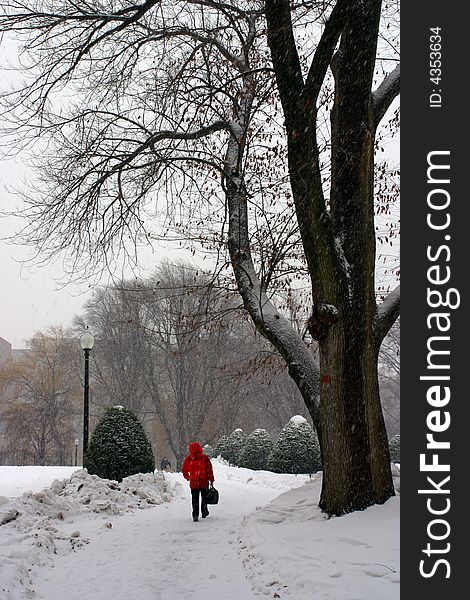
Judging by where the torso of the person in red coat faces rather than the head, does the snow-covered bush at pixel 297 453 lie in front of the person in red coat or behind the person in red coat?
in front

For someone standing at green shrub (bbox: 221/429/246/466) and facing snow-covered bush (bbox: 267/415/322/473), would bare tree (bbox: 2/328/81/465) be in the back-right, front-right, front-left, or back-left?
back-right

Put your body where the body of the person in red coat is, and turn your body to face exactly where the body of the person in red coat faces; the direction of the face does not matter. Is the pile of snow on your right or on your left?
on your left

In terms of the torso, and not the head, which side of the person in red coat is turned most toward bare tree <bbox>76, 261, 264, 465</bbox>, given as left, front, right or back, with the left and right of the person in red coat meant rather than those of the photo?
front

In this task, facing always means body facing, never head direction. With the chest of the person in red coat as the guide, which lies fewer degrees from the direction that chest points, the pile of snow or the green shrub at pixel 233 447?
the green shrub

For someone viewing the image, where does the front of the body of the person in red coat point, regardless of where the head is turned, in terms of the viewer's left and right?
facing away from the viewer

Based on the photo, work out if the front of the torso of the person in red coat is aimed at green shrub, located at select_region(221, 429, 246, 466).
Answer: yes

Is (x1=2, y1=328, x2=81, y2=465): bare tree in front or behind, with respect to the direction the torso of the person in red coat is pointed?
in front

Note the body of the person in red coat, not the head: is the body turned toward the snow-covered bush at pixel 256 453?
yes

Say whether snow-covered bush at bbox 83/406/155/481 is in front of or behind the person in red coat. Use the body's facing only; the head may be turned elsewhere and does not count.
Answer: in front
